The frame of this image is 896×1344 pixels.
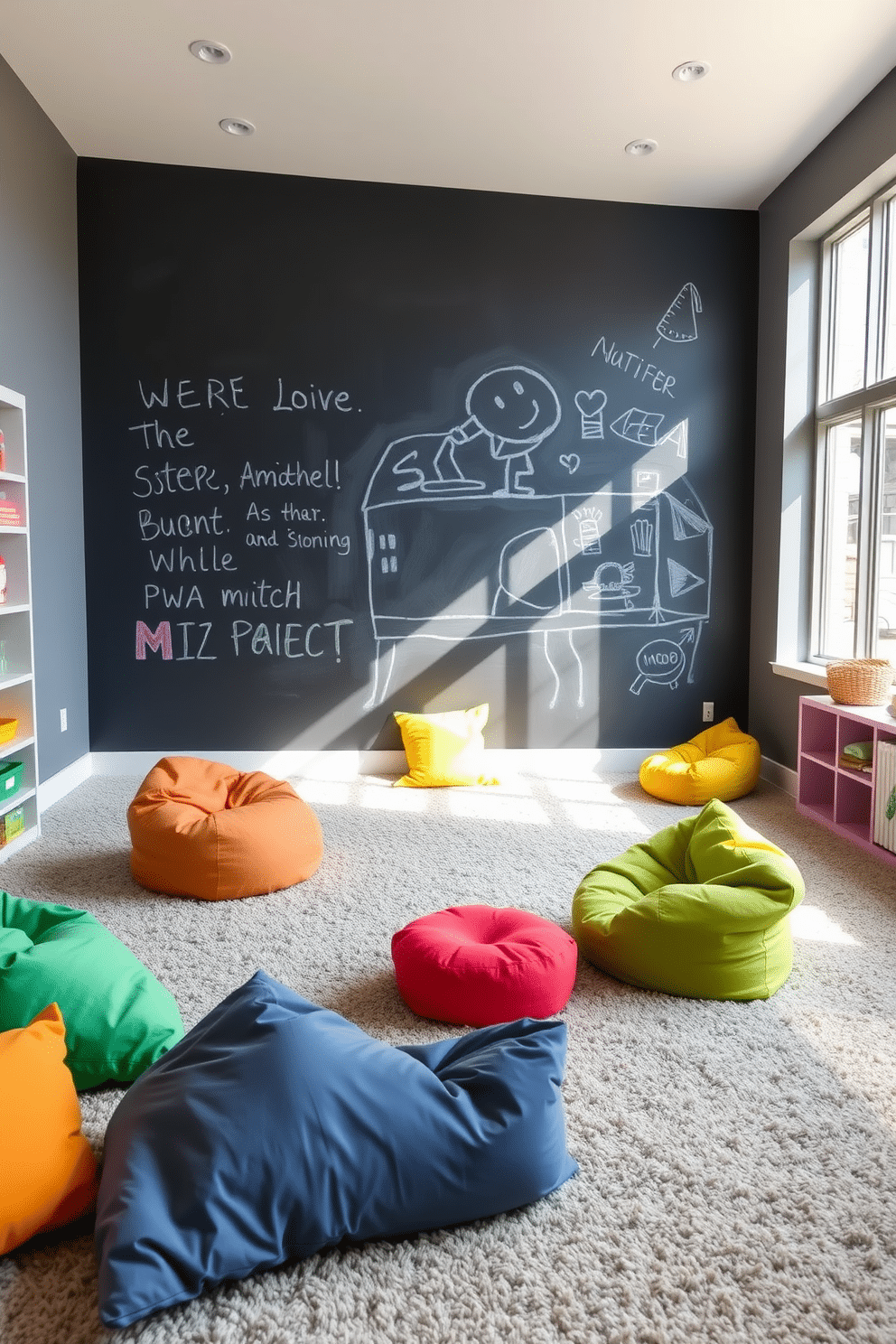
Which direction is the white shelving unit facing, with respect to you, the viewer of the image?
facing the viewer and to the right of the viewer

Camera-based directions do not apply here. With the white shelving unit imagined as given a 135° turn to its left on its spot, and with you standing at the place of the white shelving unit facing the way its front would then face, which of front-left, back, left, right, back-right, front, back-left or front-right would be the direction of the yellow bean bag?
right

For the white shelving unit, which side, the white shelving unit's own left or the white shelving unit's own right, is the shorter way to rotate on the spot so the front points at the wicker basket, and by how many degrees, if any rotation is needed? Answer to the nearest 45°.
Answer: approximately 45° to the white shelving unit's own left

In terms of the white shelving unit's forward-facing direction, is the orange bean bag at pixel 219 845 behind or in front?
in front

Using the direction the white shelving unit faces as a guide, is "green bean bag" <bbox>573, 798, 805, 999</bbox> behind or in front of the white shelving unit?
in front

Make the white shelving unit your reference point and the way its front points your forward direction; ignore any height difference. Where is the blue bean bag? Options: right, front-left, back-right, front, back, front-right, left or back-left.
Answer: front-right

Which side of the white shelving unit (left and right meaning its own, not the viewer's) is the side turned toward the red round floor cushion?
front

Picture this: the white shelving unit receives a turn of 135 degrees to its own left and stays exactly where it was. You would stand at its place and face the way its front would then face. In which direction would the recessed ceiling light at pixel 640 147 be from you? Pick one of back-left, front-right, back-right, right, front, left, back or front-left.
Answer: right

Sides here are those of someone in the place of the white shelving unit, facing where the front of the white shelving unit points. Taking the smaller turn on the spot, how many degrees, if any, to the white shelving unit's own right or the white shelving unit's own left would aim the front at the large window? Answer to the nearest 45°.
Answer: approximately 45° to the white shelving unit's own left

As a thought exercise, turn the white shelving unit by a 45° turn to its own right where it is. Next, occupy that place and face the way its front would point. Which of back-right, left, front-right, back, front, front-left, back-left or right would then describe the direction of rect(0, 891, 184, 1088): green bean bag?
front
